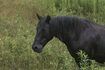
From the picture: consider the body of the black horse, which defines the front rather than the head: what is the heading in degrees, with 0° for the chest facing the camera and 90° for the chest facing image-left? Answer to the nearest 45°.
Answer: approximately 90°
